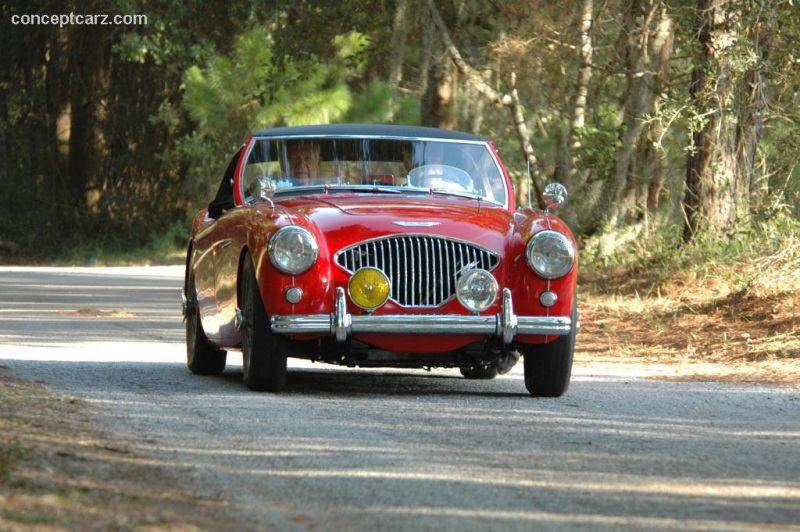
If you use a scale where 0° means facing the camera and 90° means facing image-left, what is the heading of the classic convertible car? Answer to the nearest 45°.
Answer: approximately 0°

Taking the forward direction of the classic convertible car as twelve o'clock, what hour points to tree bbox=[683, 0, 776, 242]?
The tree is roughly at 7 o'clock from the classic convertible car.
